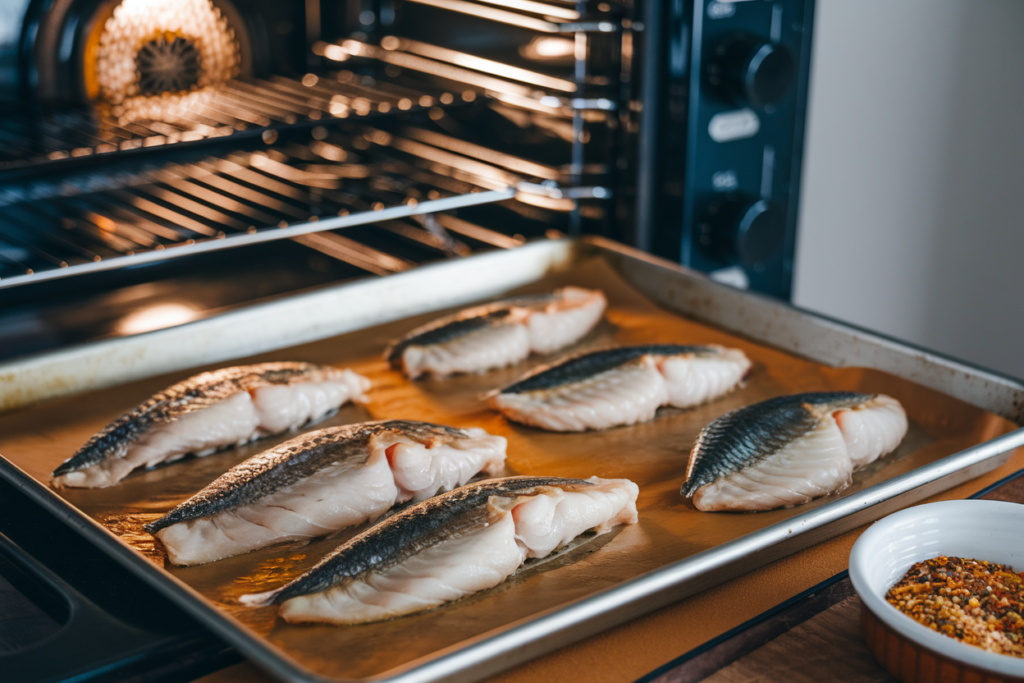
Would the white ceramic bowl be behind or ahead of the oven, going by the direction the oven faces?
ahead

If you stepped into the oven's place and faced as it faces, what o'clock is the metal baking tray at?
The metal baking tray is roughly at 1 o'clock from the oven.

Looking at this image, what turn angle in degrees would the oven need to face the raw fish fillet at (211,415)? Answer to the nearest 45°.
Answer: approximately 45° to its right

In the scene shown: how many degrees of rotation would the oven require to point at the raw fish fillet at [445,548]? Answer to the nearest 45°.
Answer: approximately 45° to its right
